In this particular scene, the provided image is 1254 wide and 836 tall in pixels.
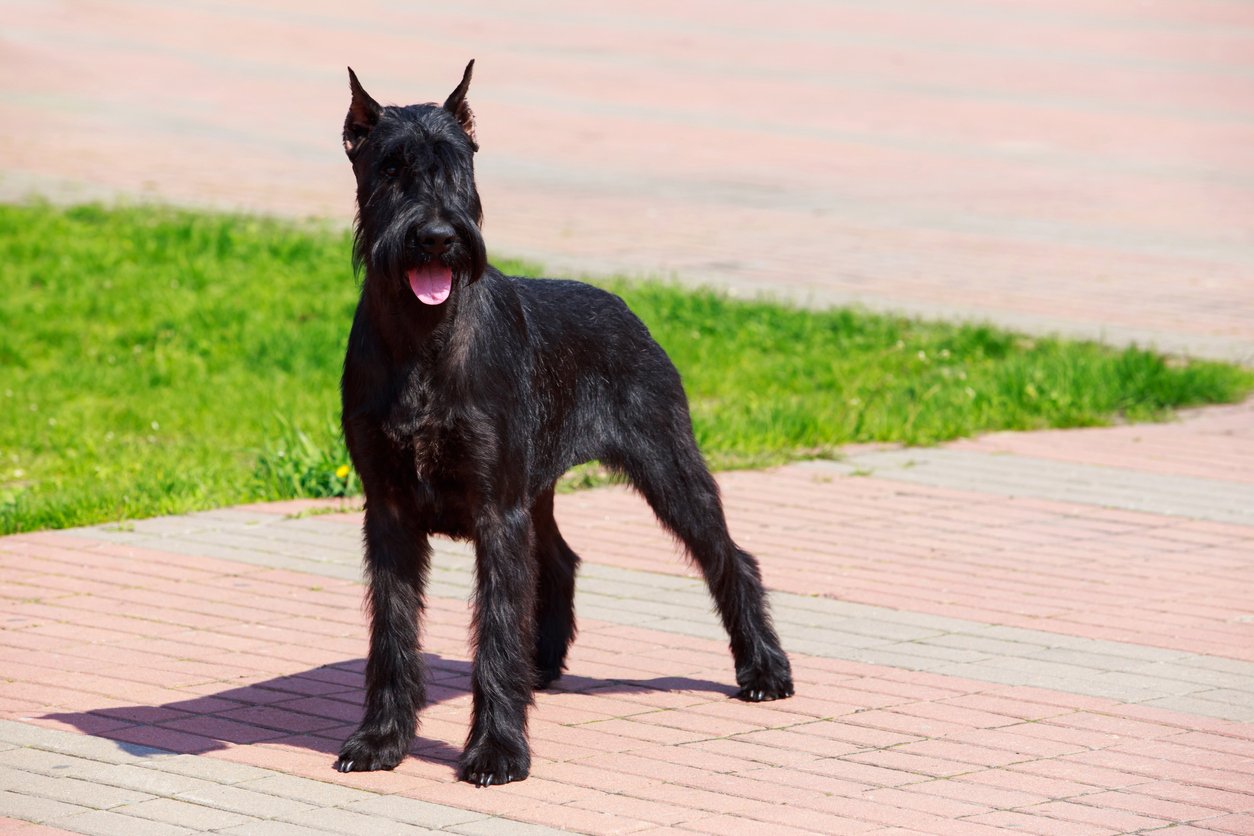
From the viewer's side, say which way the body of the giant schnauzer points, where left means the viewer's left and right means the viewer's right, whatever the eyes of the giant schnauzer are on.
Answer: facing the viewer and to the left of the viewer
